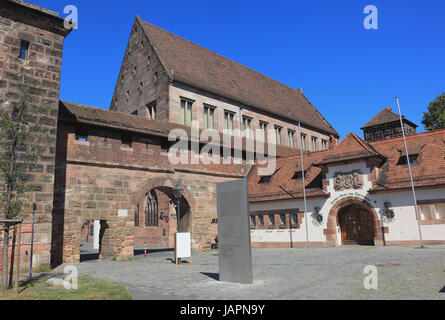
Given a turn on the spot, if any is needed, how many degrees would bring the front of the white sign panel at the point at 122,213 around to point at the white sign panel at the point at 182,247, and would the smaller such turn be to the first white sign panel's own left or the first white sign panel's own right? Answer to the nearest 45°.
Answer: approximately 45° to the first white sign panel's own left

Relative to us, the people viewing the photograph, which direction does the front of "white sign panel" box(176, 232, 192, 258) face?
facing the viewer

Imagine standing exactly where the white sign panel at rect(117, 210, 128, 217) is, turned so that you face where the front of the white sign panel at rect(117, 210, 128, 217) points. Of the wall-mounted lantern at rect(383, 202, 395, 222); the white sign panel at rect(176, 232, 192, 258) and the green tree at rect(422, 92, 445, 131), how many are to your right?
0

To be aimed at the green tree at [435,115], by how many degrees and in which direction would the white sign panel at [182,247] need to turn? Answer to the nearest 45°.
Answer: approximately 135° to its left

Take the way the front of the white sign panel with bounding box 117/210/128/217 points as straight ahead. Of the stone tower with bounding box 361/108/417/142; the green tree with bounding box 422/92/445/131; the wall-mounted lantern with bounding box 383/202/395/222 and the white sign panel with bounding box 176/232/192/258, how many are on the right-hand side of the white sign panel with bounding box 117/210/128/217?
0

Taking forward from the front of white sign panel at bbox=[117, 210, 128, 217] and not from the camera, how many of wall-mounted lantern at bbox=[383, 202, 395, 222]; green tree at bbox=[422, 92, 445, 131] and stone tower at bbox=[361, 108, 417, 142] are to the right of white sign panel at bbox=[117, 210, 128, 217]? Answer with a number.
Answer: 0

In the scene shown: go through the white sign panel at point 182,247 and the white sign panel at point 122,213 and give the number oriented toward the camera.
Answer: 2

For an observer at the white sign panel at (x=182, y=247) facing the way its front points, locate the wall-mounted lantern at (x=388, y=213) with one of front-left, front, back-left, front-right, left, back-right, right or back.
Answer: left

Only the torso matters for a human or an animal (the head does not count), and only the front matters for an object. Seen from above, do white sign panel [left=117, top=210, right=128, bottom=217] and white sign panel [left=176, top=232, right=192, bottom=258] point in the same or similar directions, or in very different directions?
same or similar directions

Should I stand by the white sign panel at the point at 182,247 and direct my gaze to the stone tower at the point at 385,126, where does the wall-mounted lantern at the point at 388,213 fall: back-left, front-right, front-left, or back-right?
front-right

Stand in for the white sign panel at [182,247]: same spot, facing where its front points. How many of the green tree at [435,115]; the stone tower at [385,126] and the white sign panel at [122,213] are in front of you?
0

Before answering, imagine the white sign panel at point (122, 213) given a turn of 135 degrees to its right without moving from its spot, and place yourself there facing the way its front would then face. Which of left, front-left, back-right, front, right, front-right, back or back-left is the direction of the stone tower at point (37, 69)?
left

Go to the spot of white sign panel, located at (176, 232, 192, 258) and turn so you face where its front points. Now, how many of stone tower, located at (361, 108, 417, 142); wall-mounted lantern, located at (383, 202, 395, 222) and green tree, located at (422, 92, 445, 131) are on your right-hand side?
0

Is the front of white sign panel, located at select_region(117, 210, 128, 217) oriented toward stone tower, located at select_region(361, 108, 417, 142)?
no

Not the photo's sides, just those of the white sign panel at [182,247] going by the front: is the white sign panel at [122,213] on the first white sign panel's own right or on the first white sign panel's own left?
on the first white sign panel's own right

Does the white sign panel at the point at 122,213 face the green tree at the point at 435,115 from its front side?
no
